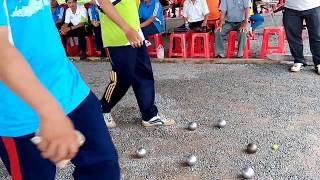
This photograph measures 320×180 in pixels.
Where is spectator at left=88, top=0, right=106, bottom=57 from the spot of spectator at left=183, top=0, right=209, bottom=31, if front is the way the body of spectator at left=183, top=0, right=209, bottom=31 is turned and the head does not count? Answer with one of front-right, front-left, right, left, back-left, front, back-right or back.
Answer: right

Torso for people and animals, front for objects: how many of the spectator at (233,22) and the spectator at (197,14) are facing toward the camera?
2

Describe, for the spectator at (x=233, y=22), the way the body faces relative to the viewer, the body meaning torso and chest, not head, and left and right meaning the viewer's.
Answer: facing the viewer

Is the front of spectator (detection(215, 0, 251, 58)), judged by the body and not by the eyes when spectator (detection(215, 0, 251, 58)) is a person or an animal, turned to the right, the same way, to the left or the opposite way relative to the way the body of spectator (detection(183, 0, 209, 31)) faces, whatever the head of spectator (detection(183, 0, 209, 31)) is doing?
the same way

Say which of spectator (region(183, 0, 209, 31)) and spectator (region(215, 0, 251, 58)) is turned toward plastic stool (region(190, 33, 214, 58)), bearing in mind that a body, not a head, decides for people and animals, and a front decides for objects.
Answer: spectator (region(183, 0, 209, 31))

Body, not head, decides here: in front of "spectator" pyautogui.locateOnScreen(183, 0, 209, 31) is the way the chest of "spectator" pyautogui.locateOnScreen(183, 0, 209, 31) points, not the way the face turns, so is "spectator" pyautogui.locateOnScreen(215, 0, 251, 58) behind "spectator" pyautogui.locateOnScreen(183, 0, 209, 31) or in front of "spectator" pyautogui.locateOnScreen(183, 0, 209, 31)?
in front

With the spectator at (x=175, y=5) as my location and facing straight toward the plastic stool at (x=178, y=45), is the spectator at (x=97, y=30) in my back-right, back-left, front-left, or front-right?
front-right

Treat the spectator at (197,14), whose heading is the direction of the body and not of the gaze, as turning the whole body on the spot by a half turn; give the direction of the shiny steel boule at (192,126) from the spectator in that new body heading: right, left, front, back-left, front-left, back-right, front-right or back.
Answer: back

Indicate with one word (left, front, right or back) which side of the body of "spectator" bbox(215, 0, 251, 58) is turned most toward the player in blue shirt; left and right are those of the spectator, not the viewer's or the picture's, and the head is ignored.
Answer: front

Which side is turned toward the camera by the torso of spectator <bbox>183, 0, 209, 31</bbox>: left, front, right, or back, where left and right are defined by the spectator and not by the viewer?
front

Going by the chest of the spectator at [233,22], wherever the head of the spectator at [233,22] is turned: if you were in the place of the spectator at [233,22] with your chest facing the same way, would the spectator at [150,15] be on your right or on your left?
on your right

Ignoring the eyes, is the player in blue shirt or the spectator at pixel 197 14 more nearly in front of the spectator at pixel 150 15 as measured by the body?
the player in blue shirt

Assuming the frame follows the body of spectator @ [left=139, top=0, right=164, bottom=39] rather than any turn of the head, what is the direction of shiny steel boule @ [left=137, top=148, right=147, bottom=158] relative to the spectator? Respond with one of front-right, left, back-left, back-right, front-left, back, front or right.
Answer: front-left

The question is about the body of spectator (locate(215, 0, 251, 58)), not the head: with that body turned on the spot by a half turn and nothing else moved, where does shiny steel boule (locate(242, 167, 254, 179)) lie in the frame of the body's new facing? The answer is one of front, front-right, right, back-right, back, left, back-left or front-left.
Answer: back

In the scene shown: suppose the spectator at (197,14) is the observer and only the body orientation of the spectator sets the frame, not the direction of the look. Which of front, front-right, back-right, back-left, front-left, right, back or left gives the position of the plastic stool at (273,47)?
front-left

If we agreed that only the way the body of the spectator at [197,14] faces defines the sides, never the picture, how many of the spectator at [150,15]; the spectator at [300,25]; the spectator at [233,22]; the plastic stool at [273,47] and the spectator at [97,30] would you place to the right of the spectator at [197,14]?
2

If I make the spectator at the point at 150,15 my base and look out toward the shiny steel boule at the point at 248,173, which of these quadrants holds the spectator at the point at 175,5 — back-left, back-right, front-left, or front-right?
back-left

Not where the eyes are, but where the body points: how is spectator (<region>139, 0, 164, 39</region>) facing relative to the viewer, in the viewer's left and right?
facing the viewer and to the left of the viewer
